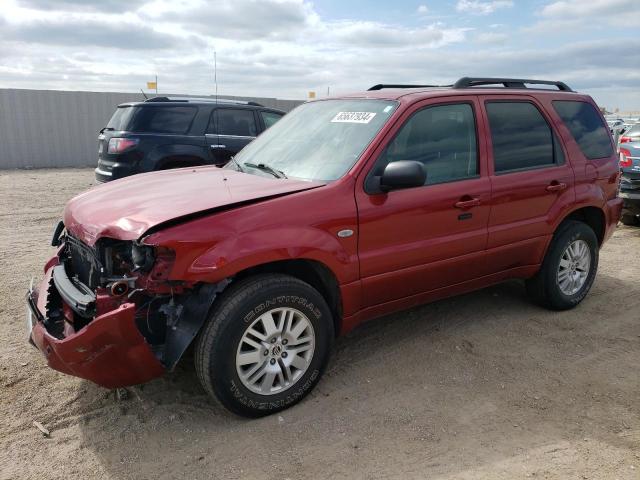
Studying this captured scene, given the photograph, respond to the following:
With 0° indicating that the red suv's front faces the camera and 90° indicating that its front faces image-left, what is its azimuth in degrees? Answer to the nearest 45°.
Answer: approximately 45°

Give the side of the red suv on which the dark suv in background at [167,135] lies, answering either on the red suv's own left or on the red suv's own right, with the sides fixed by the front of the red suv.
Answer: on the red suv's own right
